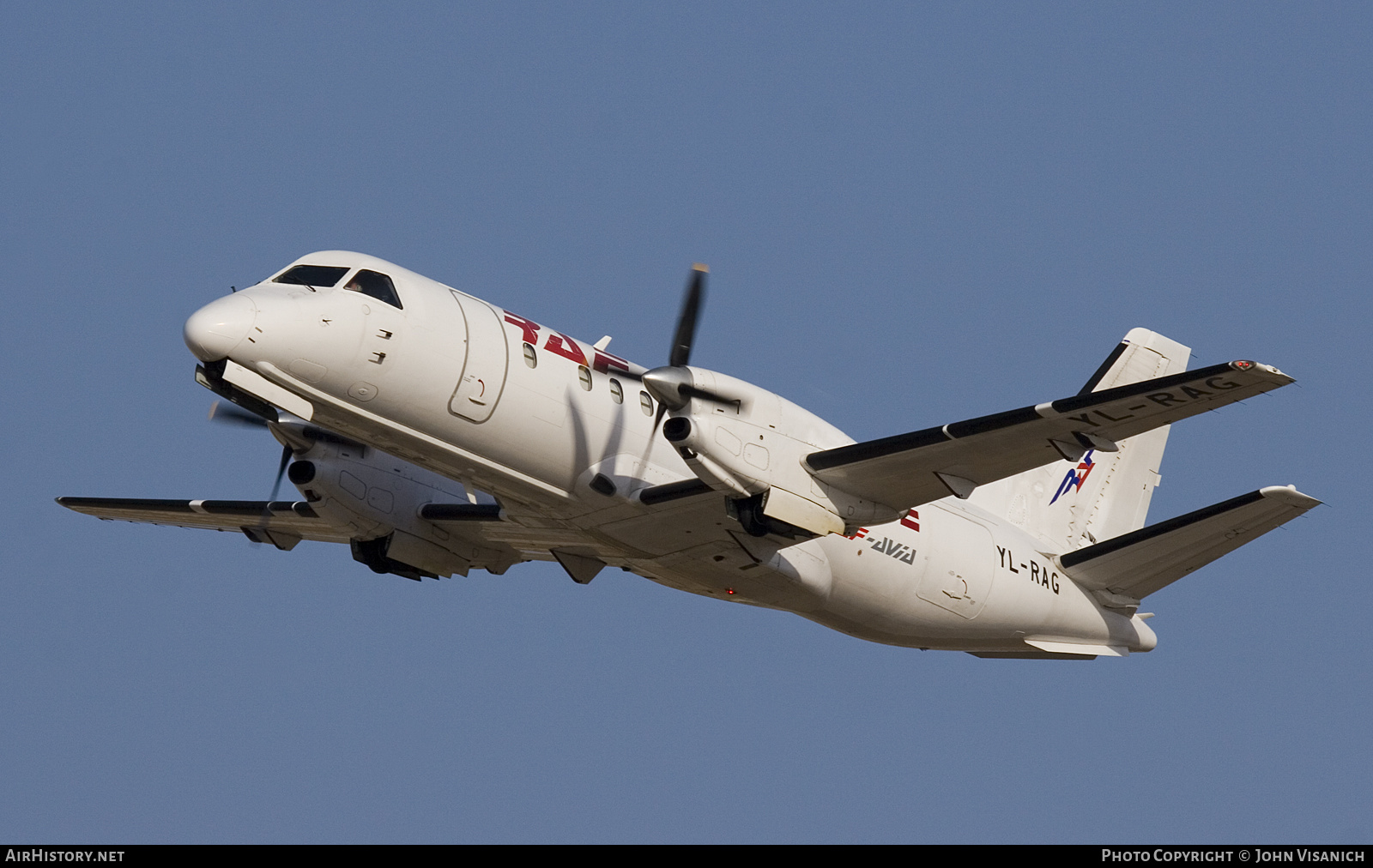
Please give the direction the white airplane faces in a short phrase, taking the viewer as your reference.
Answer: facing the viewer and to the left of the viewer
